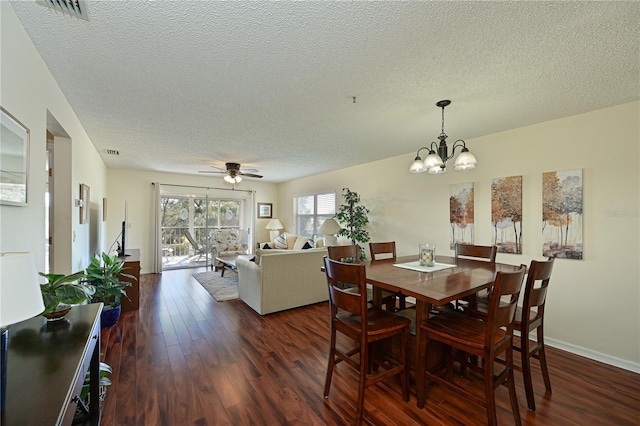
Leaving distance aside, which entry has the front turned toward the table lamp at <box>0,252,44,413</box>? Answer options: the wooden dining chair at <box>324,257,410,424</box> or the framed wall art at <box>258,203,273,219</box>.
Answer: the framed wall art

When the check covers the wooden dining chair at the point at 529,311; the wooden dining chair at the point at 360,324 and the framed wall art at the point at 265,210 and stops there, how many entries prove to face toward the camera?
1

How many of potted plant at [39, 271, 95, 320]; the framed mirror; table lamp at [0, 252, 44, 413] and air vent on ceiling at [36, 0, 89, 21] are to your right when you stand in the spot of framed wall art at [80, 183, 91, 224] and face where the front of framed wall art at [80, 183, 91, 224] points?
4

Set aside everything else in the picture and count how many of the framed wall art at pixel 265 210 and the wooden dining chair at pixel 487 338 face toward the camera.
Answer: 1

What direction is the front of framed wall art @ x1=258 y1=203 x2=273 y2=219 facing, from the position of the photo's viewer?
facing the viewer

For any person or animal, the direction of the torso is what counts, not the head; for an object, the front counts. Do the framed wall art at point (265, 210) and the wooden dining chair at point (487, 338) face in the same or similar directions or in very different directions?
very different directions

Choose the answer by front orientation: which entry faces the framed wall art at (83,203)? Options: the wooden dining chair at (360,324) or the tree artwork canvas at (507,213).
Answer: the tree artwork canvas

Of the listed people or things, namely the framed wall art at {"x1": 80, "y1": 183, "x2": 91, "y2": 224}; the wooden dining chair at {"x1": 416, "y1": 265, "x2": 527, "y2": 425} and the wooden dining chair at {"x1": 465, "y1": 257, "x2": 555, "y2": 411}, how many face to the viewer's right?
1

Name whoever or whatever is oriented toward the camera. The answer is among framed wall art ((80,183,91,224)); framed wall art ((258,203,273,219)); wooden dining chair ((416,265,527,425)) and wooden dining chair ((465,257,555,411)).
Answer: framed wall art ((258,203,273,219))

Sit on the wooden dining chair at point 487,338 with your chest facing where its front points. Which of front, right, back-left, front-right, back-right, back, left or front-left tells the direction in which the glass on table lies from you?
front

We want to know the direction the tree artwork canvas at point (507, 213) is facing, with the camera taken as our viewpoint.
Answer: facing the viewer and to the left of the viewer

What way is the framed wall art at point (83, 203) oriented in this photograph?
to the viewer's right

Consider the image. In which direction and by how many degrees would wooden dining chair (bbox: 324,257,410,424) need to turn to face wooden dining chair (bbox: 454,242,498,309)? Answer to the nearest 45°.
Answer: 0° — it already faces it

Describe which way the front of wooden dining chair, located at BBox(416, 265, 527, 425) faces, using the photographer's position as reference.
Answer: facing away from the viewer and to the left of the viewer

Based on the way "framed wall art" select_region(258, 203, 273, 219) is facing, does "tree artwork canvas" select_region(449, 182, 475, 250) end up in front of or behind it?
in front

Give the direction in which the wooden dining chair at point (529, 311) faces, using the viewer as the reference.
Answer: facing away from the viewer and to the left of the viewer
